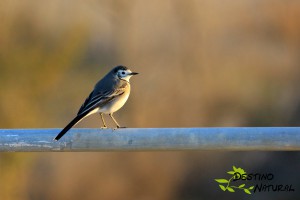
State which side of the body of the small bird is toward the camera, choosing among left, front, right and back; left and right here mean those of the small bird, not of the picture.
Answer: right
